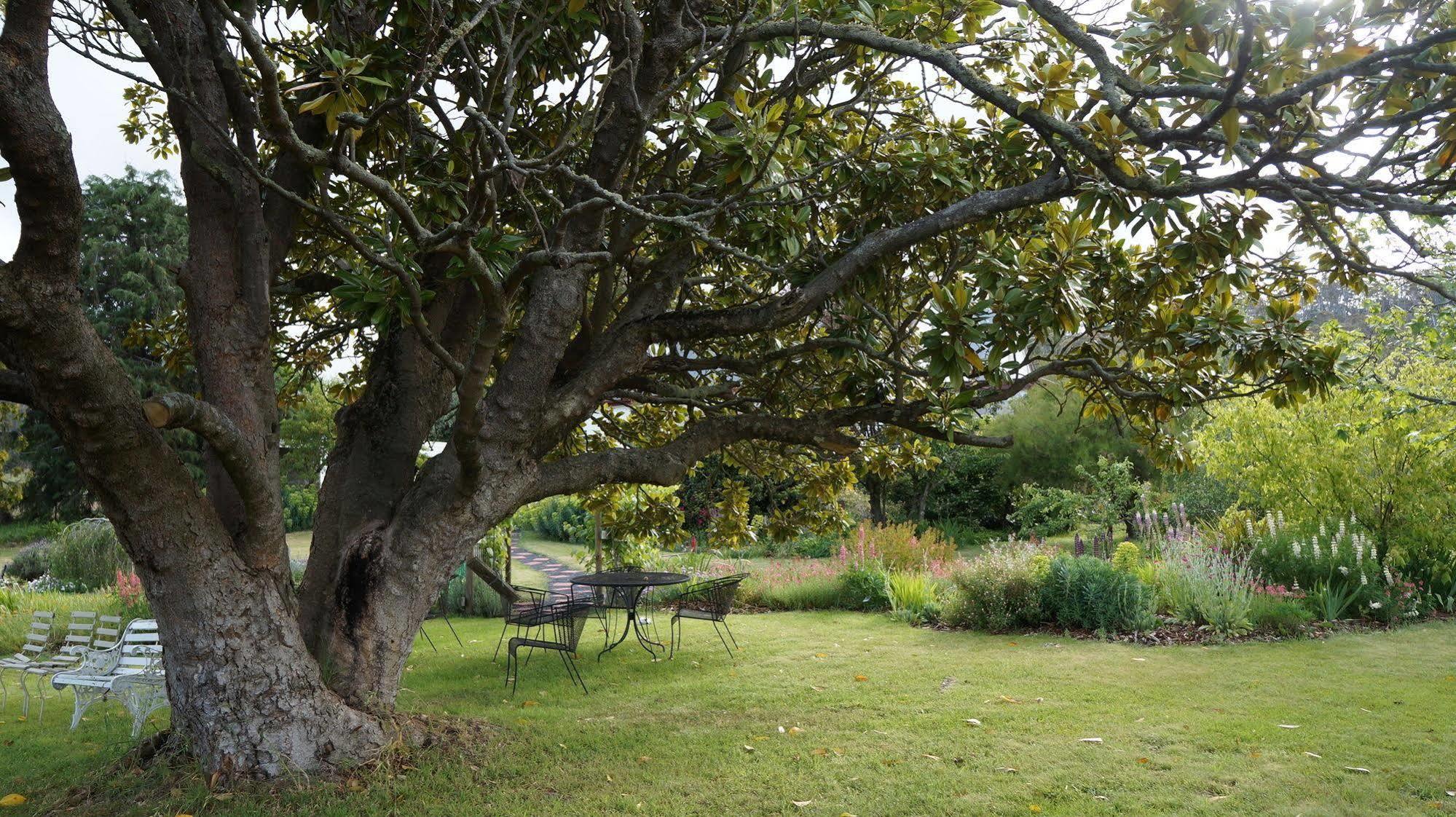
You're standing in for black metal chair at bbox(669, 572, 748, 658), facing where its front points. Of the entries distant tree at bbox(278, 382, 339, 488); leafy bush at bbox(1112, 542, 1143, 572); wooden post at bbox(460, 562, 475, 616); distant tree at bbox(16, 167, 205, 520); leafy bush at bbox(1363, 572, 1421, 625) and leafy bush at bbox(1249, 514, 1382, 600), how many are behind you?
3

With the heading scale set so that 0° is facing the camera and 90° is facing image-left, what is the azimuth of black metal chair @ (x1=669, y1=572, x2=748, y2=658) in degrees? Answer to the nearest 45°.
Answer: approximately 90°

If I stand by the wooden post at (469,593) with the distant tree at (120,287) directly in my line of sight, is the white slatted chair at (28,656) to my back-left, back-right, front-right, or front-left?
back-left

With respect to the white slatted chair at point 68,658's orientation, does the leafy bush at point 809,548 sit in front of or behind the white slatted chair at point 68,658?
behind

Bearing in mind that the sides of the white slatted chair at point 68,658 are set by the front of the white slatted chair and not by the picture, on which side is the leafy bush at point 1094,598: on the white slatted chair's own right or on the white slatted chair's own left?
on the white slatted chair's own left
